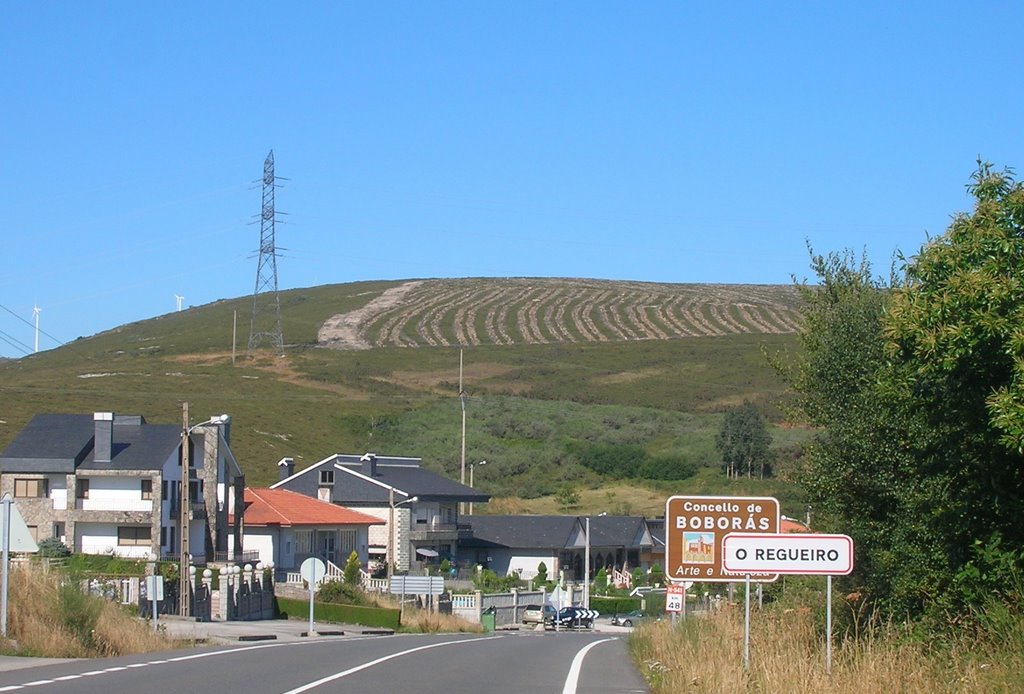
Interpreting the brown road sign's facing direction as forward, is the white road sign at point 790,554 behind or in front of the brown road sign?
in front

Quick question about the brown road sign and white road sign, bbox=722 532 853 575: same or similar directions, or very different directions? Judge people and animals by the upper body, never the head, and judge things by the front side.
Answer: same or similar directions

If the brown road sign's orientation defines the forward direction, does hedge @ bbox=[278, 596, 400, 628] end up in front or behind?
behind

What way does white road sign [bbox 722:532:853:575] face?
toward the camera

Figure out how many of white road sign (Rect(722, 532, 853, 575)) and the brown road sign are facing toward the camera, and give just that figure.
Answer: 2

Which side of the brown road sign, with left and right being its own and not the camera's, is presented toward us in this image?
front

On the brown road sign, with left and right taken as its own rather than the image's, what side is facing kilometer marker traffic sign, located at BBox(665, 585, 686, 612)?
back

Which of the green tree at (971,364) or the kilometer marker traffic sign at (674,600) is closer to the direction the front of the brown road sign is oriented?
the green tree

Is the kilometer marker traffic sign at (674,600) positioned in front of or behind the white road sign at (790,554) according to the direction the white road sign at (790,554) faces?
behind
